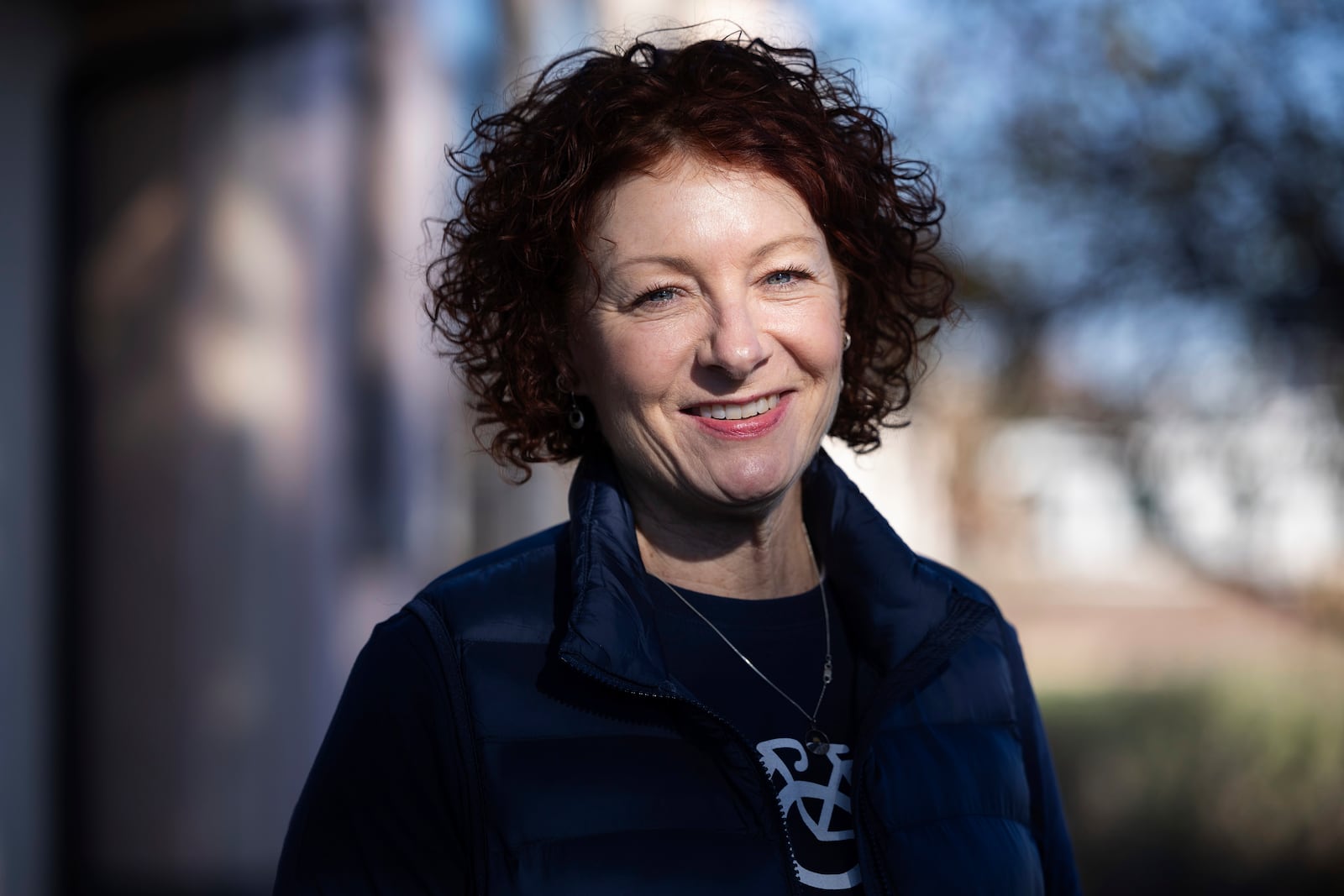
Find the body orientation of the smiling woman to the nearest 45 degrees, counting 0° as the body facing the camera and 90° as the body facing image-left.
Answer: approximately 315°
